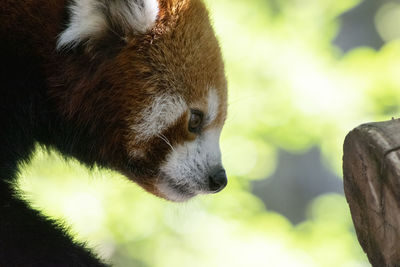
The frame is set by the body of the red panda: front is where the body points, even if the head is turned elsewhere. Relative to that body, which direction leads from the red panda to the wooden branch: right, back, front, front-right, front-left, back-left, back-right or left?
front-right

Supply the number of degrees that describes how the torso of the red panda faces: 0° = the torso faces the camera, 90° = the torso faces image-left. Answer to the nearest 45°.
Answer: approximately 270°
